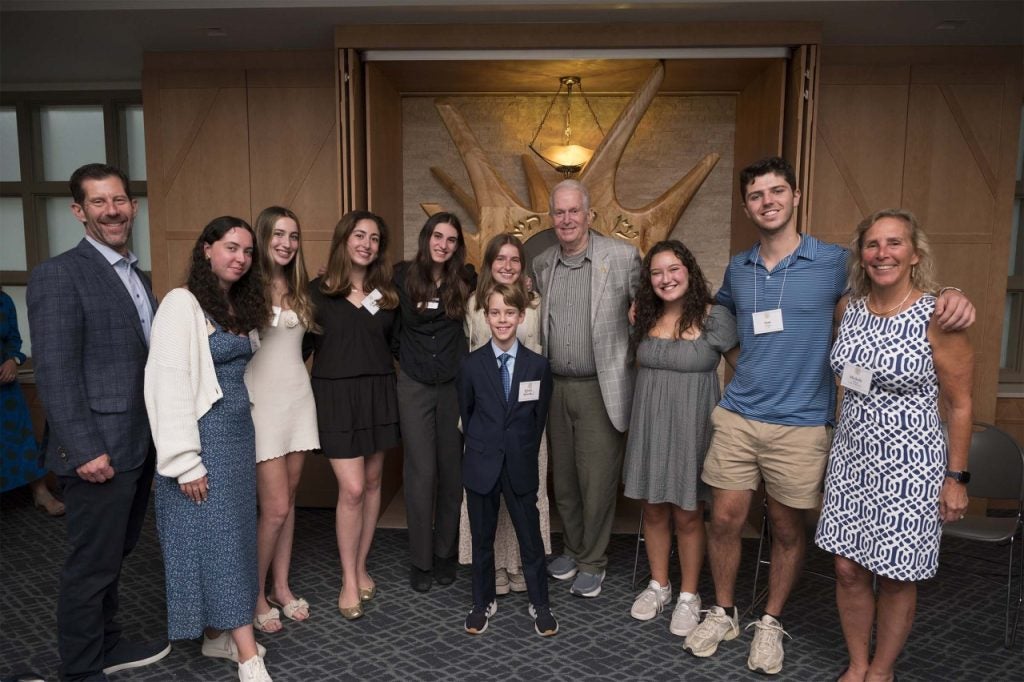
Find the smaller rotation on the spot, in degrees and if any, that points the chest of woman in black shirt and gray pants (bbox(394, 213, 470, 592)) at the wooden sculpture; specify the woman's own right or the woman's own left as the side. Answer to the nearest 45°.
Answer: approximately 135° to the woman's own left

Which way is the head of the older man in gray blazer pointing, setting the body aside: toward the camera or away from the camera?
toward the camera

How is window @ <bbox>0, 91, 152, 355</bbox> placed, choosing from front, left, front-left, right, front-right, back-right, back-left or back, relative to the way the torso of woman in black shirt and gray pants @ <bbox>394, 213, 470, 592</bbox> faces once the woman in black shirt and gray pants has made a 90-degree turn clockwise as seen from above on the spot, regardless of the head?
front-right

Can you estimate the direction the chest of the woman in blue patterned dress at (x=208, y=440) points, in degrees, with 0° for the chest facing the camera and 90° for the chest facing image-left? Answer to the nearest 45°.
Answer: approximately 315°

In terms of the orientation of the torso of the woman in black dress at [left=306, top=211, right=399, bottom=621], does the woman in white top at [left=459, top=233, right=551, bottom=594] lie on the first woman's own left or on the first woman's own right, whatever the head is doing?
on the first woman's own left

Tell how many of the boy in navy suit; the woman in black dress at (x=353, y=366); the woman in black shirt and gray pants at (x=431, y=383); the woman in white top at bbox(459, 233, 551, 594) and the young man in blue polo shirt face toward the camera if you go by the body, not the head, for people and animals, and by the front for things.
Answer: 5

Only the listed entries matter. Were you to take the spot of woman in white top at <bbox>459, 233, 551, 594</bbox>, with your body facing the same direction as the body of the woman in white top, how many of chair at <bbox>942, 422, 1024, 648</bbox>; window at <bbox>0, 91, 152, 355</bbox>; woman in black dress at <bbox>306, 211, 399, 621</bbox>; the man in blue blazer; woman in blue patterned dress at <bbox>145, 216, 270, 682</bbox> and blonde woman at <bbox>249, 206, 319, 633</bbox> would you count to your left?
1

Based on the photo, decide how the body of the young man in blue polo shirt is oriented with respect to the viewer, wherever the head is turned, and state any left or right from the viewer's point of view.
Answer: facing the viewer

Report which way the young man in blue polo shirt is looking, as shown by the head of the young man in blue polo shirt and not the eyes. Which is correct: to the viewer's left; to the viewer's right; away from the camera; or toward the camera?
toward the camera

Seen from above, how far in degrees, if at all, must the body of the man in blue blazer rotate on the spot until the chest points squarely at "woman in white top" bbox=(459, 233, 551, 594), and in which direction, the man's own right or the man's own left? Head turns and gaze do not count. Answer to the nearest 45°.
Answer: approximately 45° to the man's own left

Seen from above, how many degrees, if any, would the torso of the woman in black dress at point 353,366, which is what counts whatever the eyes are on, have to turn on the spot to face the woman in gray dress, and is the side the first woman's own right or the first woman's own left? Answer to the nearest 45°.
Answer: approximately 90° to the first woman's own left

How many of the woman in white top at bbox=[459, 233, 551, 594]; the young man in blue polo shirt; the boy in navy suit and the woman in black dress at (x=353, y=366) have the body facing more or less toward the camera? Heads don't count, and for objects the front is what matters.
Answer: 4

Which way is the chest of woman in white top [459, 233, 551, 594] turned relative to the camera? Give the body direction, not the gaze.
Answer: toward the camera

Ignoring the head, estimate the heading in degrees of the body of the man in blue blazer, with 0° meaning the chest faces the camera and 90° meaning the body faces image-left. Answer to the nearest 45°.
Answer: approximately 315°

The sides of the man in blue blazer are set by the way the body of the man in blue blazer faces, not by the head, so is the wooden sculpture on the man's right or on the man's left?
on the man's left

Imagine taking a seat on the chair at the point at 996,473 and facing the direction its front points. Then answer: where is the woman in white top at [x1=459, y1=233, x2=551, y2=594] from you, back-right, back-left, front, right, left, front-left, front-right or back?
front

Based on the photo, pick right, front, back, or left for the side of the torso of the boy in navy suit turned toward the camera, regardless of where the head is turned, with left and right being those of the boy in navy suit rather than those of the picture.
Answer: front
